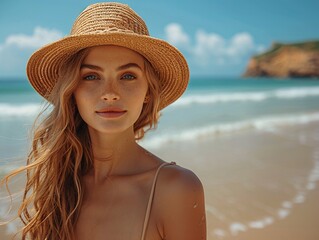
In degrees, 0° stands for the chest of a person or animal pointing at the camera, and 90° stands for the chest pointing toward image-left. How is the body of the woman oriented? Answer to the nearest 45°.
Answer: approximately 0°
